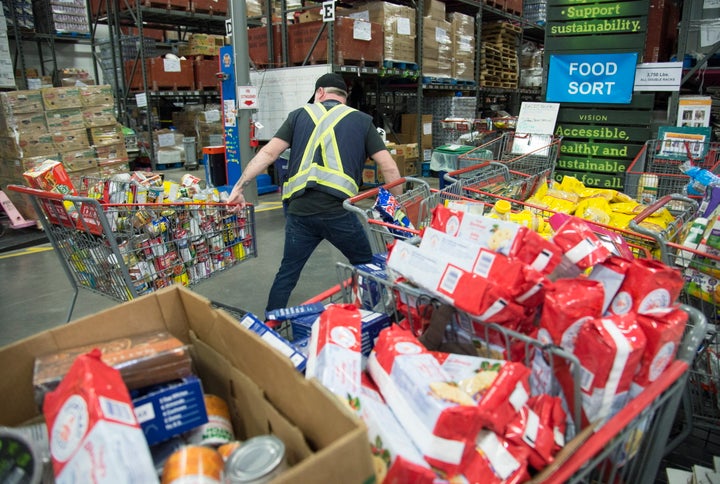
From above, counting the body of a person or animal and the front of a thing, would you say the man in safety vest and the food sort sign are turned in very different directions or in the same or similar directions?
very different directions

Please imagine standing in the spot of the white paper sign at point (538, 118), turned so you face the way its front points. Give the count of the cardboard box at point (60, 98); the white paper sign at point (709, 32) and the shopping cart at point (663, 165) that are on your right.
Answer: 1

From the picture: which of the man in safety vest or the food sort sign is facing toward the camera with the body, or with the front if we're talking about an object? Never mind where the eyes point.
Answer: the food sort sign

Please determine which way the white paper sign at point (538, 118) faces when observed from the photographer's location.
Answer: facing the viewer

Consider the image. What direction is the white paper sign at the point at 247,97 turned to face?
toward the camera

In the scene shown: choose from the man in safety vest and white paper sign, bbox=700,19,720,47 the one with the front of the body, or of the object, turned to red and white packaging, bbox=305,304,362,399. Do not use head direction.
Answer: the white paper sign

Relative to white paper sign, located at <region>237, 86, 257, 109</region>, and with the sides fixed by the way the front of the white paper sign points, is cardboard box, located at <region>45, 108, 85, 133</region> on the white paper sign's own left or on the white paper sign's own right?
on the white paper sign's own right

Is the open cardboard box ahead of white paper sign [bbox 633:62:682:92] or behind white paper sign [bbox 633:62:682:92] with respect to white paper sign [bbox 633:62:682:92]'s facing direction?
ahead

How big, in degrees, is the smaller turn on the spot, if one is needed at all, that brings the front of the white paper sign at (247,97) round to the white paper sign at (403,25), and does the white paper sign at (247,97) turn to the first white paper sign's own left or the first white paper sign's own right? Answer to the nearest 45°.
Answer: approximately 135° to the first white paper sign's own left

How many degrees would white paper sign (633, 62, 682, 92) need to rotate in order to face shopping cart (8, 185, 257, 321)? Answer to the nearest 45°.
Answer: approximately 45° to its right

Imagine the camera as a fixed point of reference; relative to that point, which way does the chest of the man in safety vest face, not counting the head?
away from the camera

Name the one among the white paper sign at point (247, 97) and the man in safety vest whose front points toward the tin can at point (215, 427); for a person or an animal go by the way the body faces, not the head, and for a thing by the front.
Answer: the white paper sign

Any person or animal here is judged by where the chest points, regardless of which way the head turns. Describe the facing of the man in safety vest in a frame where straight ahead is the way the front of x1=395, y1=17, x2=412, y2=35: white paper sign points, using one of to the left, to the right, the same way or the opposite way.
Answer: the opposite way

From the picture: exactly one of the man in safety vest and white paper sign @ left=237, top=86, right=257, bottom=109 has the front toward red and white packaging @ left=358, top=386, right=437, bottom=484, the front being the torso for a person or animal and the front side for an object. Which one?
the white paper sign

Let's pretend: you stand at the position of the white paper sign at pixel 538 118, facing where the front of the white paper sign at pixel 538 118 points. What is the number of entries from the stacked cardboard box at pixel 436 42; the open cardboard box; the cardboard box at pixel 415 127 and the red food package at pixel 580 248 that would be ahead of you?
2

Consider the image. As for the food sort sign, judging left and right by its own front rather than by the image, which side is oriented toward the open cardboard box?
front

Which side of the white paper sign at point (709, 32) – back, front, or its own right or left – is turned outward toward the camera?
front
